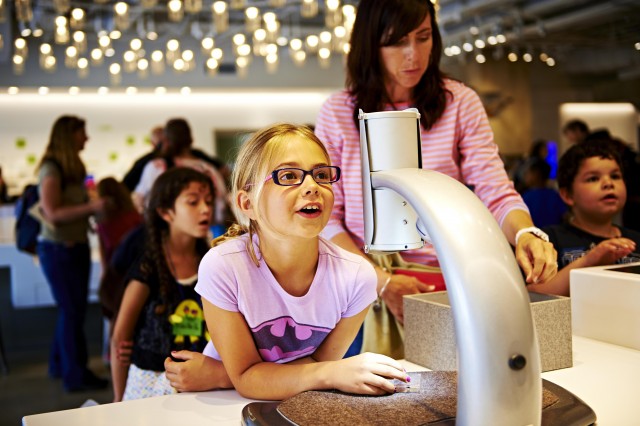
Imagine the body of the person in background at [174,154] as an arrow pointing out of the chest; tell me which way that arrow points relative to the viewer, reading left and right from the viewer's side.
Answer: facing away from the viewer

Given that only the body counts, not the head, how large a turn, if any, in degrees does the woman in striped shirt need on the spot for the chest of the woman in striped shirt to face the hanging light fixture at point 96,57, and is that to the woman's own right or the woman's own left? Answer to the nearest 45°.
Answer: approximately 135° to the woman's own right

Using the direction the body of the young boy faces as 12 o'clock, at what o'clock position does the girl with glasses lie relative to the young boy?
The girl with glasses is roughly at 2 o'clock from the young boy.

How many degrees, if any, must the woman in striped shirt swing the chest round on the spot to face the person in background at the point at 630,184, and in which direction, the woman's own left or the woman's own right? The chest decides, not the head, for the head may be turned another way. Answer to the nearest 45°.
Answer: approximately 135° to the woman's own left

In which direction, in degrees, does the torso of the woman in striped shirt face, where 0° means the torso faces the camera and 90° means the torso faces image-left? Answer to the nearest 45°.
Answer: approximately 0°

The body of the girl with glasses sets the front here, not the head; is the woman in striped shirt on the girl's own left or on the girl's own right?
on the girl's own left

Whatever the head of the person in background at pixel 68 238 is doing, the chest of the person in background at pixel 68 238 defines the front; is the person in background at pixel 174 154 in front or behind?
in front

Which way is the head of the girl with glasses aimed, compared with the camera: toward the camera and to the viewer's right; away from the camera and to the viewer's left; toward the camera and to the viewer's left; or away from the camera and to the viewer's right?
toward the camera and to the viewer's right

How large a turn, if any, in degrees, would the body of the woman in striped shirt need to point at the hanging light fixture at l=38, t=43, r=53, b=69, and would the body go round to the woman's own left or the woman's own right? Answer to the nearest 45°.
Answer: approximately 135° to the woman's own right

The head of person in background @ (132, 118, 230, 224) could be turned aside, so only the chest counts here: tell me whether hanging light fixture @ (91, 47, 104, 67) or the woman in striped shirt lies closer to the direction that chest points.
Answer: the hanging light fixture
